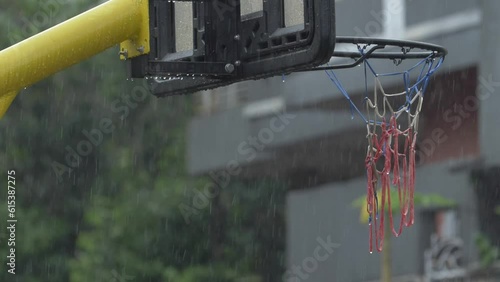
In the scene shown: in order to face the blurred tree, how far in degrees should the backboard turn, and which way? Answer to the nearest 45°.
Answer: approximately 45° to its left

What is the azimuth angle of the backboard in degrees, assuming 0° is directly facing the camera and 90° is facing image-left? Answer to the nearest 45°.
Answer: approximately 225°
